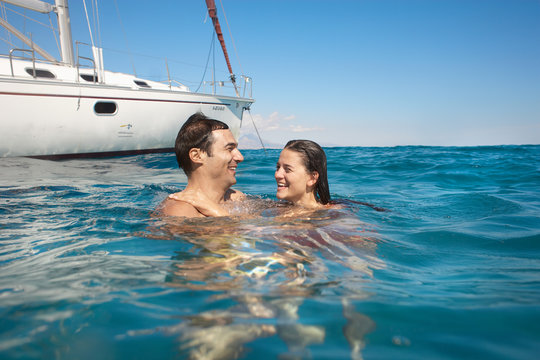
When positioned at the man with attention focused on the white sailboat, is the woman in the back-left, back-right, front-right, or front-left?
front-right

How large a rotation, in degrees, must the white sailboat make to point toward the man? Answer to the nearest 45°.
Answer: approximately 90° to its right

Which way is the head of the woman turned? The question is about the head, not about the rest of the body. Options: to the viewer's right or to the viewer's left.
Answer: to the viewer's left

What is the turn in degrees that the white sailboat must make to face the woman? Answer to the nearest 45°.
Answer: approximately 90° to its right

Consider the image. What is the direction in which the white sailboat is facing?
to the viewer's right
